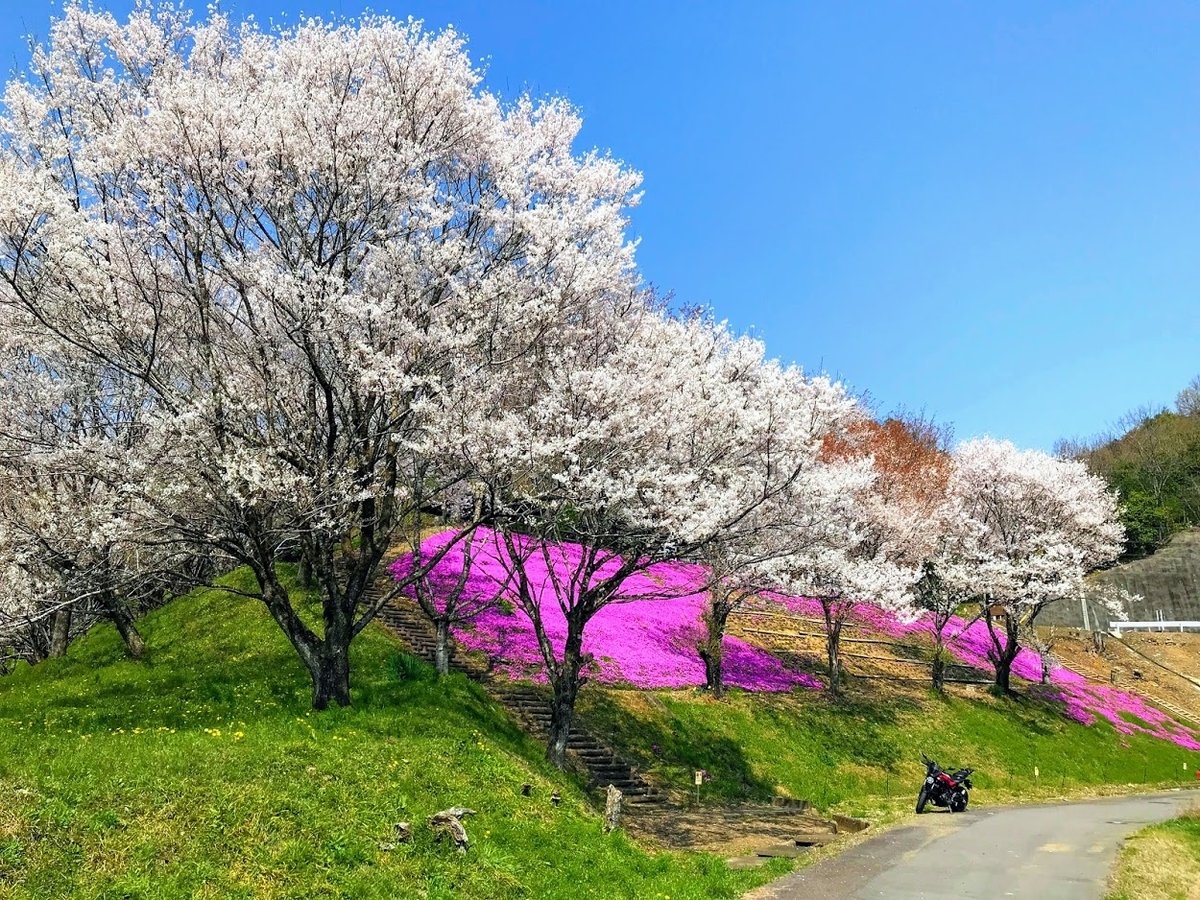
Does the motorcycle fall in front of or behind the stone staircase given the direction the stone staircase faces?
in front

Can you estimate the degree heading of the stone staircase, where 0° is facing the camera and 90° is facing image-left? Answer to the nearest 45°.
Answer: approximately 315°

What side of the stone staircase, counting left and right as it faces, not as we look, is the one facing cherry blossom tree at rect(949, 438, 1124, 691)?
left
